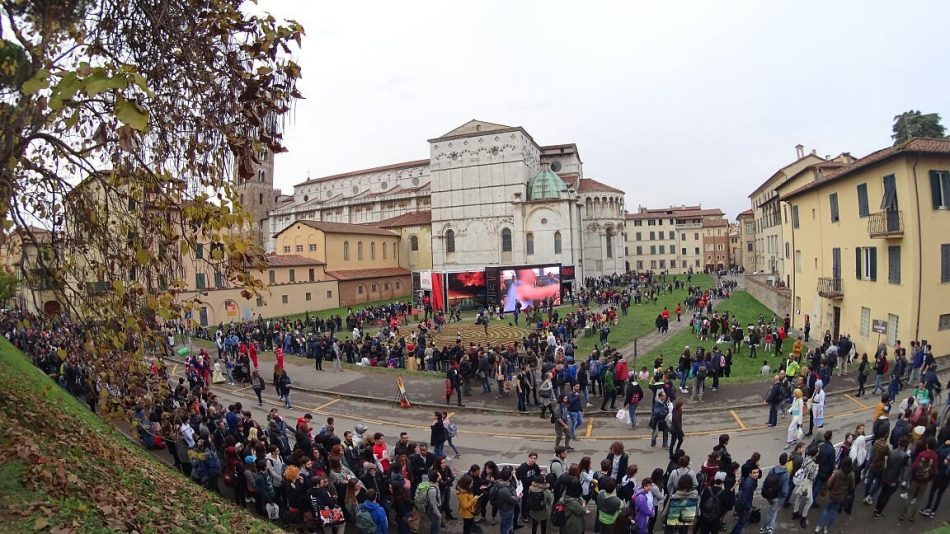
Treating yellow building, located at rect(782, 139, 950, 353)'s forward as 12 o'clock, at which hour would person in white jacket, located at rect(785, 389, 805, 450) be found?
The person in white jacket is roughly at 11 o'clock from the yellow building.

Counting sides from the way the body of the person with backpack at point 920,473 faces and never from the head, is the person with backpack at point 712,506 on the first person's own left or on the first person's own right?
on the first person's own left

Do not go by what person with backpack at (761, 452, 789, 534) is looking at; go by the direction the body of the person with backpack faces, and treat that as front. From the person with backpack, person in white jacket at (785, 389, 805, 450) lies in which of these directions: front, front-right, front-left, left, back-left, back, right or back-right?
front-left

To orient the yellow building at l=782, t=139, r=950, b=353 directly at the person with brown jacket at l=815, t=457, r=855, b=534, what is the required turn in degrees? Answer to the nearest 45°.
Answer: approximately 45° to its left

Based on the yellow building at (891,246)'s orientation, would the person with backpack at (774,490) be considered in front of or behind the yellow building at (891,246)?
in front

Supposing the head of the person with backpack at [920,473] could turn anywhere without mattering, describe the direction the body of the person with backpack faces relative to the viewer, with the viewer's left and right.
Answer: facing away from the viewer

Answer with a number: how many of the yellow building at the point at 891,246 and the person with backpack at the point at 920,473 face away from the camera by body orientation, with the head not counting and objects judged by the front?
1

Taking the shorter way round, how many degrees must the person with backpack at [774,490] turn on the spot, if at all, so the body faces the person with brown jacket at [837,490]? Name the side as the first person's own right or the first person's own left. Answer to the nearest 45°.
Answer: approximately 45° to the first person's own right

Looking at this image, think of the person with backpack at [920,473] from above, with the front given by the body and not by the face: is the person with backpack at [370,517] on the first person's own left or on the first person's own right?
on the first person's own left

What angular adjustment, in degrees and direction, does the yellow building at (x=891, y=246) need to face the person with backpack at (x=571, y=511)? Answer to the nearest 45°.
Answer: approximately 45° to its left

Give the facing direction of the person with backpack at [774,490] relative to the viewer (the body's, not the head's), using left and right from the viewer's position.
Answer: facing away from the viewer and to the right of the viewer

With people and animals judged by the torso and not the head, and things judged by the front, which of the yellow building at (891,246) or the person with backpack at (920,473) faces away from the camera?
the person with backpack
